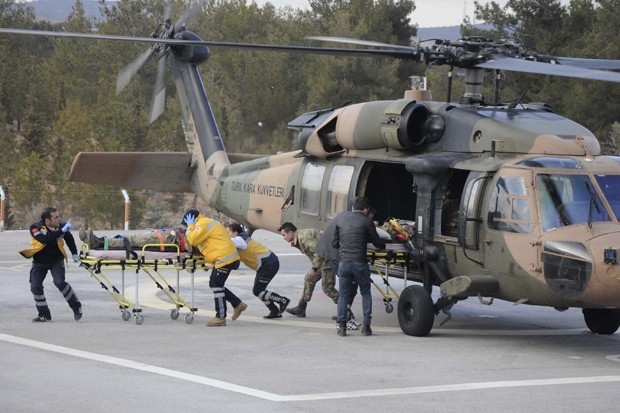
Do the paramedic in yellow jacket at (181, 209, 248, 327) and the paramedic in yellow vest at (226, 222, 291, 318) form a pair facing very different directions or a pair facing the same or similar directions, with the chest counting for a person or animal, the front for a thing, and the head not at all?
same or similar directions

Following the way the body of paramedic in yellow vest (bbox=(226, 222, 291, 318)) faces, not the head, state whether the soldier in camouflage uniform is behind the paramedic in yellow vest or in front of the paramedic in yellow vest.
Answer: behind

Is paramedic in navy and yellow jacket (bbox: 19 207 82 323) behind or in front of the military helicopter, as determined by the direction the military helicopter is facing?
behind

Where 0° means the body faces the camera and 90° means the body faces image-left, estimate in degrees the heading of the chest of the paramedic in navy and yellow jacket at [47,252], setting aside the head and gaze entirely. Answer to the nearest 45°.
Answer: approximately 315°

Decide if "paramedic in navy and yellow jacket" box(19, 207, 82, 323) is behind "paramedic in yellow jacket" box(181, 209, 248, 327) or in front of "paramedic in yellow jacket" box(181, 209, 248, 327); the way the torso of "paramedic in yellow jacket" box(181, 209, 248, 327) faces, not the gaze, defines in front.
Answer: in front

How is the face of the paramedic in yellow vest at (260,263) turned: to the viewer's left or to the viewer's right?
to the viewer's left

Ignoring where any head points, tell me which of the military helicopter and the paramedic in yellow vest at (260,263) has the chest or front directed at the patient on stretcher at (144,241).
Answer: the paramedic in yellow vest

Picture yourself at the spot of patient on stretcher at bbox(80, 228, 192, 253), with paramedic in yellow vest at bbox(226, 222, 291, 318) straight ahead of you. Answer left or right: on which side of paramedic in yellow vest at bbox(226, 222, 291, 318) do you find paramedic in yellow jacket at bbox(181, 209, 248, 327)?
right

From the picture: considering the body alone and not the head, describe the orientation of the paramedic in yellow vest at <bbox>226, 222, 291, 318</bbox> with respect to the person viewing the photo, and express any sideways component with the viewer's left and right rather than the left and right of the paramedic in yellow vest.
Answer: facing to the left of the viewer

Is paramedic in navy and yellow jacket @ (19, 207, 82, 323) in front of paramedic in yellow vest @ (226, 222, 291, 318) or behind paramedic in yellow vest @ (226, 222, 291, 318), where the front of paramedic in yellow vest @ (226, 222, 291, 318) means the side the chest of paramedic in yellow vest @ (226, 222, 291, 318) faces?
in front

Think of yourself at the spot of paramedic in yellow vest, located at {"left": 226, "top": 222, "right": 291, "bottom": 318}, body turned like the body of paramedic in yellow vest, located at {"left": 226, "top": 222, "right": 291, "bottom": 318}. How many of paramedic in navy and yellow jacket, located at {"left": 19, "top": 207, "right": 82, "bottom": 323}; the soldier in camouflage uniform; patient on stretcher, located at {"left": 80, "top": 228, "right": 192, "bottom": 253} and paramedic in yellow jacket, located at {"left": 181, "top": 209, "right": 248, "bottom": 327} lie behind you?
1

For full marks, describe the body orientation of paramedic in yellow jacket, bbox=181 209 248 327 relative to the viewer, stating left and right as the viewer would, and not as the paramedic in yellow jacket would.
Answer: facing to the left of the viewer

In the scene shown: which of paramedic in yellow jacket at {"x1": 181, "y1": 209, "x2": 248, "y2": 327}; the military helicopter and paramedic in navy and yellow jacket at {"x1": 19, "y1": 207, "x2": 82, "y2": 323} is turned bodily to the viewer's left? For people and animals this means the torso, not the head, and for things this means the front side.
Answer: paramedic in yellow jacket at {"x1": 181, "y1": 209, "x2": 248, "y2": 327}

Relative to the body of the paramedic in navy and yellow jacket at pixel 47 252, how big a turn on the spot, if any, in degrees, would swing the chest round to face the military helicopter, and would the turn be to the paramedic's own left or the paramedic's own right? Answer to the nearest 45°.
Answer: approximately 45° to the paramedic's own left

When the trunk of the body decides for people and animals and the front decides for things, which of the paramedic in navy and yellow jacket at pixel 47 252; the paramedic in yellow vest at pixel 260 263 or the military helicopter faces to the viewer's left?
the paramedic in yellow vest at pixel 260 263

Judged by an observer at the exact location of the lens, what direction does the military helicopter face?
facing the viewer and to the right of the viewer

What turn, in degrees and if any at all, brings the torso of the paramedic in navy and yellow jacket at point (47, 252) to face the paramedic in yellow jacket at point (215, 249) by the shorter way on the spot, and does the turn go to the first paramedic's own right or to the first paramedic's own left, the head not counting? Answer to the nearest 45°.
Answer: approximately 45° to the first paramedic's own left
